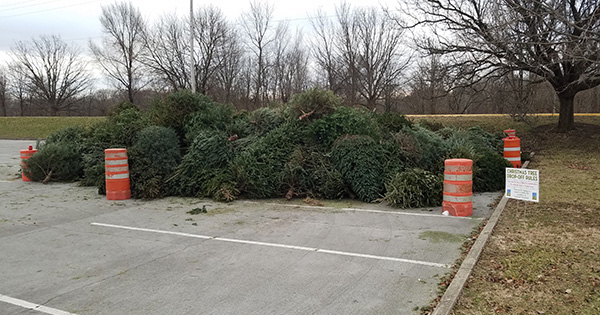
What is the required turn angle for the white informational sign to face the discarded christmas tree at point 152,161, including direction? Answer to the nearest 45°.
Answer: approximately 90° to its right

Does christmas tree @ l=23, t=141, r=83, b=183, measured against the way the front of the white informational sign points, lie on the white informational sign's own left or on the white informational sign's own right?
on the white informational sign's own right

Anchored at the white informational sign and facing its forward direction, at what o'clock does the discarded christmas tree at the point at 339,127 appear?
The discarded christmas tree is roughly at 4 o'clock from the white informational sign.

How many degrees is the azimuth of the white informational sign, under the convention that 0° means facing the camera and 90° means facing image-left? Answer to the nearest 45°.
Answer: approximately 0°

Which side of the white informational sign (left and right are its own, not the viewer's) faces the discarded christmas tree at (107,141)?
right

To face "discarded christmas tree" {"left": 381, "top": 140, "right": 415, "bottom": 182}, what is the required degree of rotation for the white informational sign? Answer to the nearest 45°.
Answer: approximately 135° to its right

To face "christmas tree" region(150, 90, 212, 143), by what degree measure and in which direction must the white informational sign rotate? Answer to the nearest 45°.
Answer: approximately 90° to its right

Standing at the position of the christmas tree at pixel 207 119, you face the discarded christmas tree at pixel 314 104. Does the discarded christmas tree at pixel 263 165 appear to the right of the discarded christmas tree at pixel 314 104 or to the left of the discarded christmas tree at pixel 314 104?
right

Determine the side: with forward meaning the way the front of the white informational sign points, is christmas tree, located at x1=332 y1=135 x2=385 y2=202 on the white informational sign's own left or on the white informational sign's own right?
on the white informational sign's own right

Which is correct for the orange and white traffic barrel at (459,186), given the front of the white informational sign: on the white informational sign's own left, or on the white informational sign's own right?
on the white informational sign's own right

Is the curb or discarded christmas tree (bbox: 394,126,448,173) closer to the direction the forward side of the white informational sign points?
the curb

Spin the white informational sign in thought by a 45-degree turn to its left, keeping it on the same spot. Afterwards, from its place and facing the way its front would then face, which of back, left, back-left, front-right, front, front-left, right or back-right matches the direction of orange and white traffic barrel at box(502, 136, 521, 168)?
back-left

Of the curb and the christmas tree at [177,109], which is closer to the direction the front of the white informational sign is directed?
the curb
